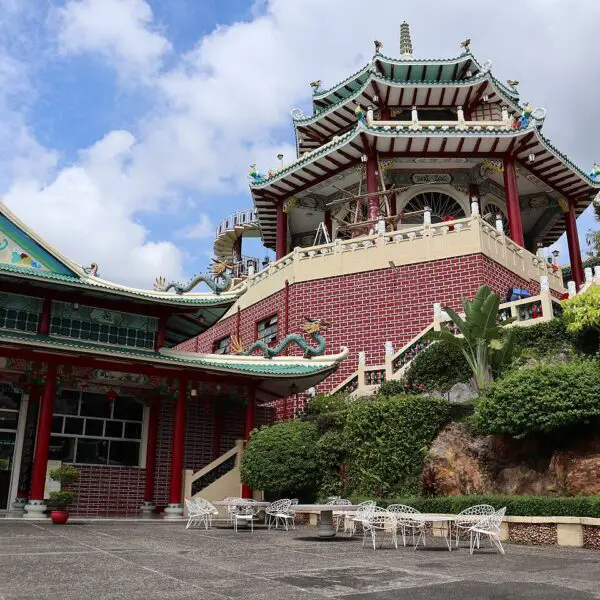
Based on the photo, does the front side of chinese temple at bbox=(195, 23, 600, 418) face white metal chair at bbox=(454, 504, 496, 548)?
yes

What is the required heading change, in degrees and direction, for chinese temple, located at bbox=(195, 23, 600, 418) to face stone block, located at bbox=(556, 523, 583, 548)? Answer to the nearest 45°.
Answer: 0° — it already faces it

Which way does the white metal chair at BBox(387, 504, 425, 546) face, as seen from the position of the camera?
facing the viewer and to the right of the viewer

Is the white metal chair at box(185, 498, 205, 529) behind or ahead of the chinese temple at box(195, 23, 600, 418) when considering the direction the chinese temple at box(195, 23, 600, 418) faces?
ahead

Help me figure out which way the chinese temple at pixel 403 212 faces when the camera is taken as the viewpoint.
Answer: facing the viewer

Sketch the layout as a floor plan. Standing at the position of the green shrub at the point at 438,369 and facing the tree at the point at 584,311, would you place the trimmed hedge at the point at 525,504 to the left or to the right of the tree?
right

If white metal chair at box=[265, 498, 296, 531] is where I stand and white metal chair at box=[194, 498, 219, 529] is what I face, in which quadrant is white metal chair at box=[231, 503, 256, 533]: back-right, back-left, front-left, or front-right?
front-left

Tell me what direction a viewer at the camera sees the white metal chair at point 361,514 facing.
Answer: facing the viewer and to the left of the viewer

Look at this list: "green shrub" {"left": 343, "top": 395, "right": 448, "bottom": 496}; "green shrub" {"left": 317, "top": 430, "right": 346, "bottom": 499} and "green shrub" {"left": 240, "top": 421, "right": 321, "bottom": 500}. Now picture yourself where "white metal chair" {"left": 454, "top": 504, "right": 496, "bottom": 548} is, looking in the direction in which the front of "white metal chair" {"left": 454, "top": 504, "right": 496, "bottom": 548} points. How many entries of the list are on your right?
3

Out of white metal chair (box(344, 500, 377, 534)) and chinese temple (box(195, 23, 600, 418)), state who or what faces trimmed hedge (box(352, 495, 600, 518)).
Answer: the chinese temple

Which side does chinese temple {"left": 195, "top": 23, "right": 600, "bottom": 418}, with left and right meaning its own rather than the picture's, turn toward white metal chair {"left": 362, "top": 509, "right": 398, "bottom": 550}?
front

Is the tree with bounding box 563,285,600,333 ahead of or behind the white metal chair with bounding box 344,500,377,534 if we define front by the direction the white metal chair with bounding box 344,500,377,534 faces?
behind

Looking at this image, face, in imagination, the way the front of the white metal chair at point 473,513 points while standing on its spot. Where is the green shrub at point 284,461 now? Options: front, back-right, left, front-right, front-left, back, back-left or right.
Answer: right

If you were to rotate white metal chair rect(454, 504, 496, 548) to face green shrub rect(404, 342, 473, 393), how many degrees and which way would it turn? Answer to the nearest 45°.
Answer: approximately 135° to its right
